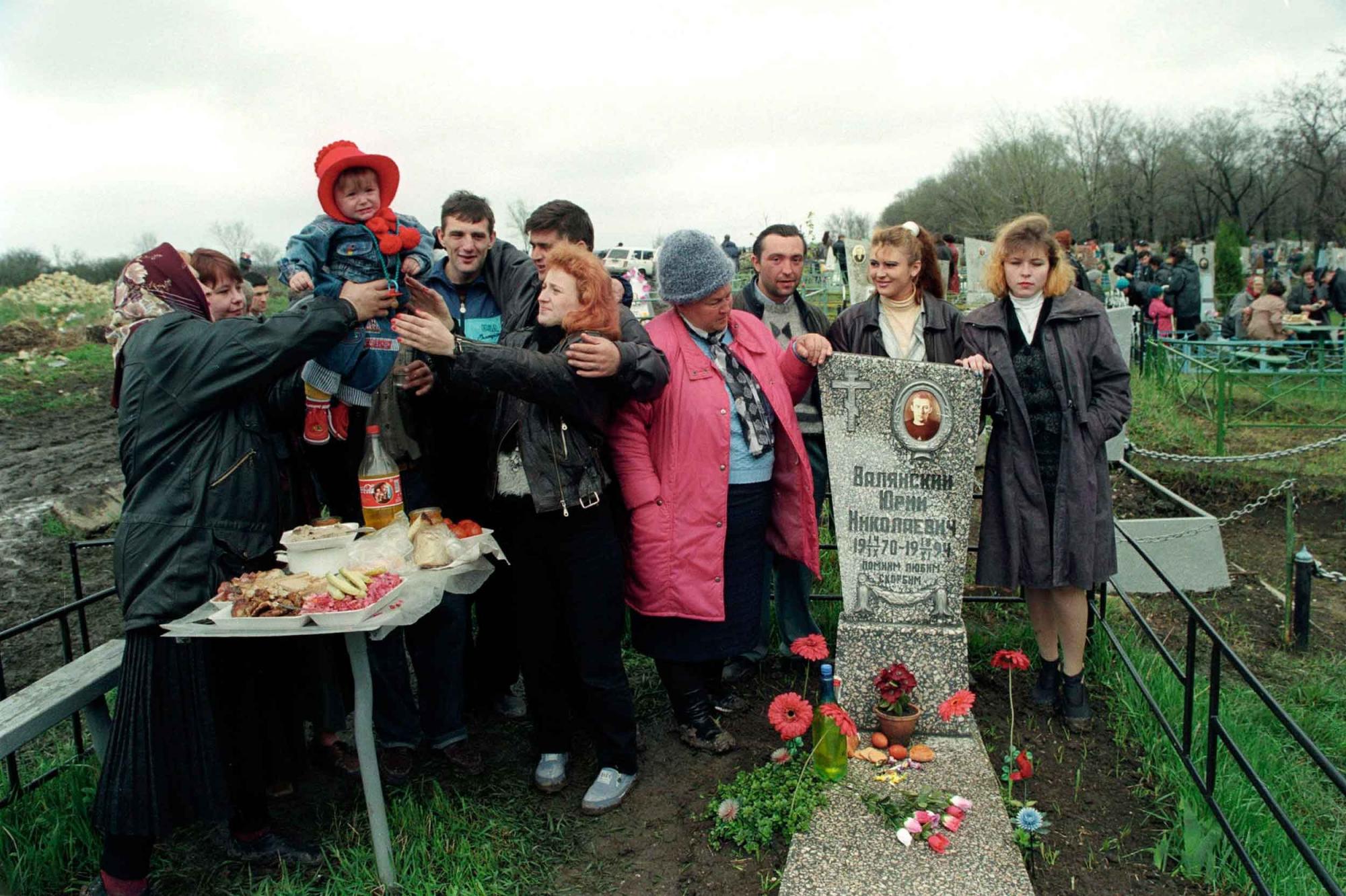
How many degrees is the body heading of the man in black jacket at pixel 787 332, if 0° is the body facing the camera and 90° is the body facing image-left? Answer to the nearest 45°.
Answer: approximately 0°

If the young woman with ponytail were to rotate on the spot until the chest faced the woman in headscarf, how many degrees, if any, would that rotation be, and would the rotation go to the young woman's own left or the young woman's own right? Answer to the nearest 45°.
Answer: approximately 45° to the young woman's own right

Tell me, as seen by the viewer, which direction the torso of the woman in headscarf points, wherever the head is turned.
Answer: to the viewer's right

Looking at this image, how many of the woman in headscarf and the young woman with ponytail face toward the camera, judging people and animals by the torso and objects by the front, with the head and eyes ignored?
1

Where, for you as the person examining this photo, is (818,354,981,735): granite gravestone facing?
facing the viewer

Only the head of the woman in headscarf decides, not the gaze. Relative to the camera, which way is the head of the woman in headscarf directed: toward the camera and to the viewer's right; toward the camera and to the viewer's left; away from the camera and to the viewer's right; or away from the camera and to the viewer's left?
away from the camera and to the viewer's right

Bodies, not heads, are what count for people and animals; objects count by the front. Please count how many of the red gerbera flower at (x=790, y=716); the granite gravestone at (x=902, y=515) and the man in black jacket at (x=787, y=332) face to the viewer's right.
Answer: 0

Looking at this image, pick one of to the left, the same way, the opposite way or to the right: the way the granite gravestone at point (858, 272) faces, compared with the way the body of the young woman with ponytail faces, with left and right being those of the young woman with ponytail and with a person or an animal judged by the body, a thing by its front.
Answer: the same way

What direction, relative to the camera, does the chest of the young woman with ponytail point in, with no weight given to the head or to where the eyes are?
toward the camera

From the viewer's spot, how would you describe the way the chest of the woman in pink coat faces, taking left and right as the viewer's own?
facing the viewer and to the right of the viewer

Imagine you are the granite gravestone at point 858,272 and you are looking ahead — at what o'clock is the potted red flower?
The potted red flower is roughly at 12 o'clock from the granite gravestone.

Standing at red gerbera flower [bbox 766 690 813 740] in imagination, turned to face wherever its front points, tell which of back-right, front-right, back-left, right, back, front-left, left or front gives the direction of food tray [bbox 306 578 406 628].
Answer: front-right

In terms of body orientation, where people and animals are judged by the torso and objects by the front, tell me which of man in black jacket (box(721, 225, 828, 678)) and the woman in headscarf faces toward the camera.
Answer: the man in black jacket

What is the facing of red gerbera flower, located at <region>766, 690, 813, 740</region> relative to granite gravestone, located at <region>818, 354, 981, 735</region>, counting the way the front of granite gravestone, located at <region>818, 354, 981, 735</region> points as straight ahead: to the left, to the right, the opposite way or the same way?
the same way

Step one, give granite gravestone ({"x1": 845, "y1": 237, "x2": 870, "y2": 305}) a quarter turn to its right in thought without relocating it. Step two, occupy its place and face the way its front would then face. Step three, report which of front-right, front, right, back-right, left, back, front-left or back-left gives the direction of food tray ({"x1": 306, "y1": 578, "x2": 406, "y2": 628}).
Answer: left
